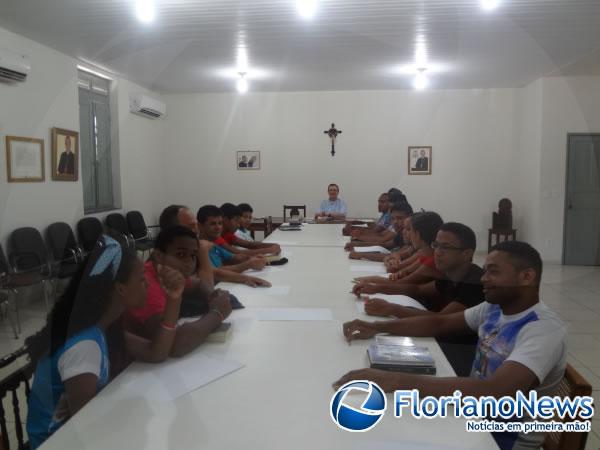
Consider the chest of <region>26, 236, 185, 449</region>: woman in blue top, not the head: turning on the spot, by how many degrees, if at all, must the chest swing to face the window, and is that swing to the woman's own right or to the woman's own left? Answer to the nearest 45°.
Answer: approximately 90° to the woman's own left

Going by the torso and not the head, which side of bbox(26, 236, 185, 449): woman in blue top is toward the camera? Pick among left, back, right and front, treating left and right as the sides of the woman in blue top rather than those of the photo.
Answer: right

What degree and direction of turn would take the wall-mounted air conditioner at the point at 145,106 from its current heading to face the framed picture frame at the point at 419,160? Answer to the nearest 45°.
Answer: approximately 45° to its left

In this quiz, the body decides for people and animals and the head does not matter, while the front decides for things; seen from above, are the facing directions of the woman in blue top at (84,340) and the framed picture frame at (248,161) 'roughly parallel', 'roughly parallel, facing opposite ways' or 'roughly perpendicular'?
roughly perpendicular

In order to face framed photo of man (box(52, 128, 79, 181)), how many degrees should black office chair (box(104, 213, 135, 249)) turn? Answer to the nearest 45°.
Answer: approximately 90° to its right

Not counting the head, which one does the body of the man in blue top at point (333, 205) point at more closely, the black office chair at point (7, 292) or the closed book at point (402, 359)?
the closed book

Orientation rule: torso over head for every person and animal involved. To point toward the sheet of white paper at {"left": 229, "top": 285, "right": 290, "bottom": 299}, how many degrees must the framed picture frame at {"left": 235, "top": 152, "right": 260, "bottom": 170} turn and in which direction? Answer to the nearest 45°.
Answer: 0° — it already faces it

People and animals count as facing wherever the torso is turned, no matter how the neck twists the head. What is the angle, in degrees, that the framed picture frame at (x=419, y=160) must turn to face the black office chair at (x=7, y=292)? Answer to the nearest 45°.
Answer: approximately 45° to its right

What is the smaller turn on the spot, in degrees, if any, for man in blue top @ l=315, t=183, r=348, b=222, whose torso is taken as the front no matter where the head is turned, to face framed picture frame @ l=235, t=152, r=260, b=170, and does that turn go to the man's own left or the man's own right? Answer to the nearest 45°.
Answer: approximately 135° to the man's own right
